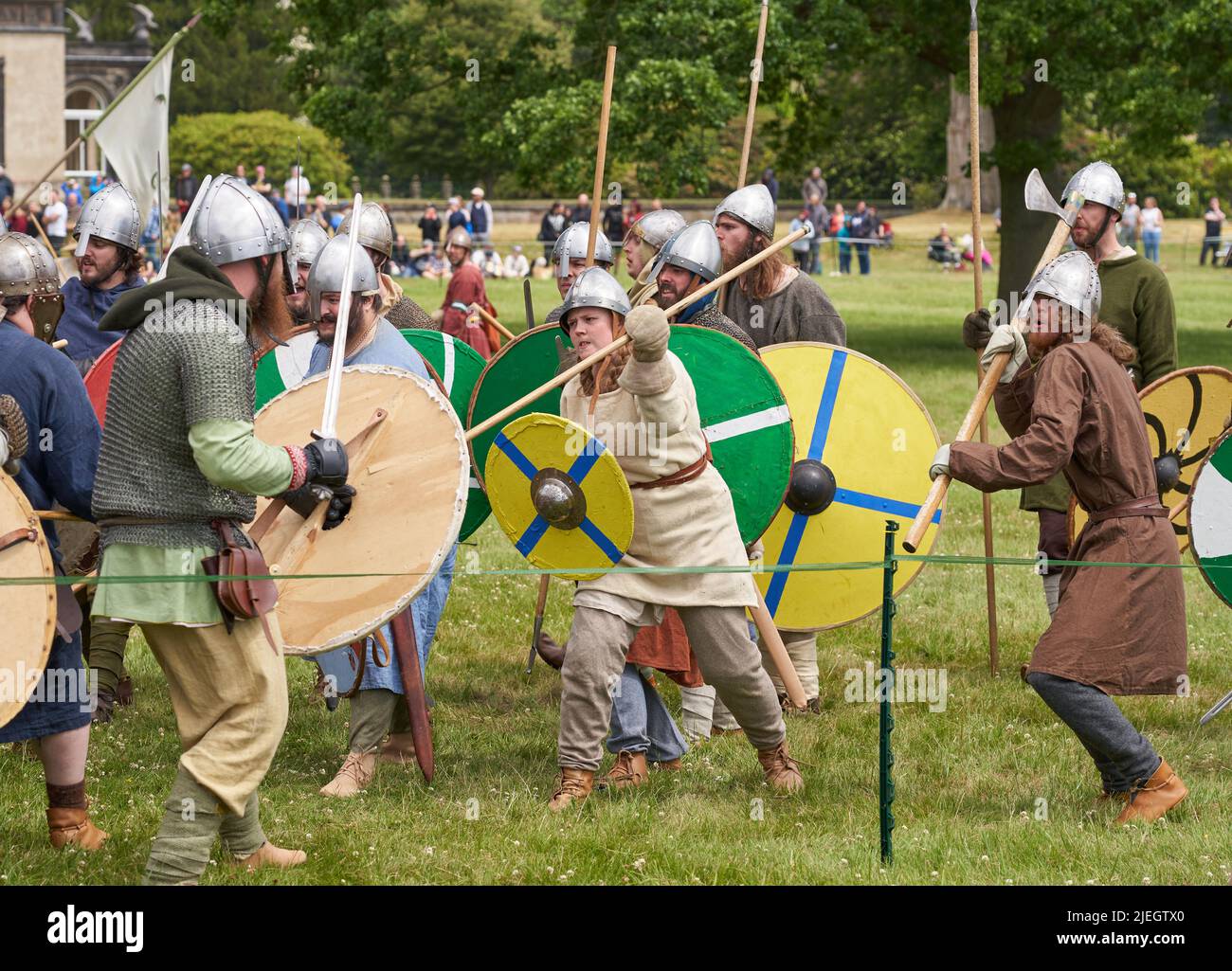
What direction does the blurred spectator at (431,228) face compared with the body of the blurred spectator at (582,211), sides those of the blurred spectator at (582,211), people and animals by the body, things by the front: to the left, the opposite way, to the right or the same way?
the same way

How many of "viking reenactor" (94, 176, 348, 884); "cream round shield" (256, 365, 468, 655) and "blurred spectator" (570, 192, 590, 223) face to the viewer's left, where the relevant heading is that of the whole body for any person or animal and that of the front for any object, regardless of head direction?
0

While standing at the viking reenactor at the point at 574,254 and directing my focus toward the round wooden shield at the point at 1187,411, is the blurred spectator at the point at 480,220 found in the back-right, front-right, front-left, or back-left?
back-left

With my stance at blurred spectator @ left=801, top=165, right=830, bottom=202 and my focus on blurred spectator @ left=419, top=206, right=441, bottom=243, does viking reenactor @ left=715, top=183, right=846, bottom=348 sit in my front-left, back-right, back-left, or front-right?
front-left

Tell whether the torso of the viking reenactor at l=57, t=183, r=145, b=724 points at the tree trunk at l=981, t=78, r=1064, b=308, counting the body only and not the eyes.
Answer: no

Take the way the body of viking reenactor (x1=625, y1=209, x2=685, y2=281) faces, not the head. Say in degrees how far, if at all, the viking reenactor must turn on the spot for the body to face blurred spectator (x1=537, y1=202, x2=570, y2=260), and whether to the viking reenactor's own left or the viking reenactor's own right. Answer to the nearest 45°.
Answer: approximately 90° to the viking reenactor's own right

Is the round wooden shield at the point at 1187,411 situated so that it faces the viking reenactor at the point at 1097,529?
yes

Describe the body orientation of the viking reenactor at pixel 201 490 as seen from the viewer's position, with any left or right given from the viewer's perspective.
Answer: facing away from the viewer and to the right of the viewer

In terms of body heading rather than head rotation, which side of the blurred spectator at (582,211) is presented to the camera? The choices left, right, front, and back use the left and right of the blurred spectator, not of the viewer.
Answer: front

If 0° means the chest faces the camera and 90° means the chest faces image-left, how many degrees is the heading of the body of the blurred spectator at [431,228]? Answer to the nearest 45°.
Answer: approximately 0°

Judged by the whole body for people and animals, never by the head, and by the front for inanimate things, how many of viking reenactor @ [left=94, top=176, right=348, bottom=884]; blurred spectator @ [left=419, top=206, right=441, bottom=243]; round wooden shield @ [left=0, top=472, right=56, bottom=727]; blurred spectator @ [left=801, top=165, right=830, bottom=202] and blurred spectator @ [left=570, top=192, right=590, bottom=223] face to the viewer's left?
0

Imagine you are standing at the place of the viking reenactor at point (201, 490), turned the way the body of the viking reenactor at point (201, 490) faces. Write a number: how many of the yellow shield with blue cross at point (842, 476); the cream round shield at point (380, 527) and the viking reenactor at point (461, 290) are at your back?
0

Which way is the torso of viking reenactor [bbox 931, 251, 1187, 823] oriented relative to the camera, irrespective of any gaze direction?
to the viewer's left
